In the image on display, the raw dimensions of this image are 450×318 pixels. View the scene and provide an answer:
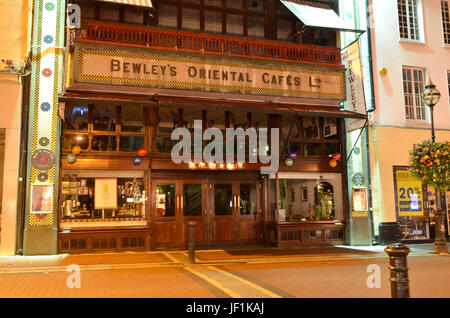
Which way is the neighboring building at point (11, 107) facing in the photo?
toward the camera

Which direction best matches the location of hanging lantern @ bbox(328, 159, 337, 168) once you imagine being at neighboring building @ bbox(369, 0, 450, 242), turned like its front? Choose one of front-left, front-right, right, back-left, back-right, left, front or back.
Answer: front-right

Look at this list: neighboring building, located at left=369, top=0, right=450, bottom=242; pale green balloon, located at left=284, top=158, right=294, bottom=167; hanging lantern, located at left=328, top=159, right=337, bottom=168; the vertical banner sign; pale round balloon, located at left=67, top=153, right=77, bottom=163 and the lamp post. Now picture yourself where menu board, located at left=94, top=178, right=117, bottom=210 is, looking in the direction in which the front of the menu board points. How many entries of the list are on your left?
5

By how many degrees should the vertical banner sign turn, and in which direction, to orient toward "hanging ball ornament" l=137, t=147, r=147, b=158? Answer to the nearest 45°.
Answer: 0° — it already faces it

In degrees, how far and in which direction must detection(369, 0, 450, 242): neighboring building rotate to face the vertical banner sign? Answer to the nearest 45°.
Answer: approximately 45° to its right

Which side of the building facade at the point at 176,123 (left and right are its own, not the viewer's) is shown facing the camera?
front

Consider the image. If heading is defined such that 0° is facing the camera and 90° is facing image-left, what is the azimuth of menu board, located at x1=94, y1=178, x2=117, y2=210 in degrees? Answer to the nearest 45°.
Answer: approximately 0°

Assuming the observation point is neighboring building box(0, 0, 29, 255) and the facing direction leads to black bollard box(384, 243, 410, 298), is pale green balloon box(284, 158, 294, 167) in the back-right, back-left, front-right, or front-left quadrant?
front-left

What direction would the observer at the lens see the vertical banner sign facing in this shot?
facing the viewer and to the left of the viewer

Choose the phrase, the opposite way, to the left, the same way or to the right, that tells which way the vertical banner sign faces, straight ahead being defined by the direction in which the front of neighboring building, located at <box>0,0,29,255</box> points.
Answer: to the right

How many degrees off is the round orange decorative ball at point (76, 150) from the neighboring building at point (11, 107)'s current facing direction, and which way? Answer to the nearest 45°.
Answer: approximately 45° to its left

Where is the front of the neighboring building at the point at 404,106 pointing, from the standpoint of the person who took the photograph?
facing the viewer

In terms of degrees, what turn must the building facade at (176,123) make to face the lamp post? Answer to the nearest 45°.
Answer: approximately 90° to its left

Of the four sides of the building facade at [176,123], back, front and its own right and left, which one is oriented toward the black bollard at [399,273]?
front

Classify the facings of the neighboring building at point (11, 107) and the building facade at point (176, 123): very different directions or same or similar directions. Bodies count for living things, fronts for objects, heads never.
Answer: same or similar directions

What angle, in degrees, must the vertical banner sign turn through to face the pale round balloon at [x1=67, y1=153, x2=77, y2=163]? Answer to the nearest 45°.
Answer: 0° — it already faces it

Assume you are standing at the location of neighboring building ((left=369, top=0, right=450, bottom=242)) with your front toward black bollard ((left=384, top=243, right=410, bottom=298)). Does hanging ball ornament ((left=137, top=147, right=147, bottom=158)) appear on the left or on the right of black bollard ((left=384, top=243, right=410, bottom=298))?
right
